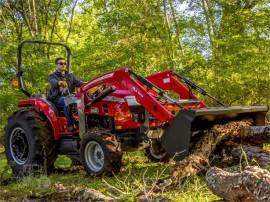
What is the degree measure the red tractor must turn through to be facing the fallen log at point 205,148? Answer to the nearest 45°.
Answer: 0° — it already faces it

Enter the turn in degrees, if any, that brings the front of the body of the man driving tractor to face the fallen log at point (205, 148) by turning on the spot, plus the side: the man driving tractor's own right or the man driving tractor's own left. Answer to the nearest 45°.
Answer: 0° — they already face it

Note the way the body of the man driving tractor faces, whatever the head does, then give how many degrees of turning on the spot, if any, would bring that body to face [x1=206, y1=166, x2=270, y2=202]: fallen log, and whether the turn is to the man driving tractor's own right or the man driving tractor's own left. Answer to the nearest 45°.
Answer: approximately 45° to the man driving tractor's own right

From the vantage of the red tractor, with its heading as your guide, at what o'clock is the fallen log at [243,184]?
The fallen log is roughly at 1 o'clock from the red tractor.

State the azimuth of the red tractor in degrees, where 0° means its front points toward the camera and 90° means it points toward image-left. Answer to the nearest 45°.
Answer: approximately 315°
